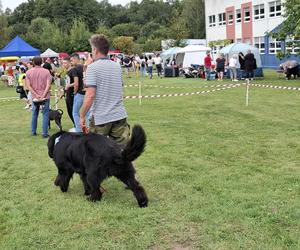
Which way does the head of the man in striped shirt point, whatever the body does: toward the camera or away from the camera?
away from the camera

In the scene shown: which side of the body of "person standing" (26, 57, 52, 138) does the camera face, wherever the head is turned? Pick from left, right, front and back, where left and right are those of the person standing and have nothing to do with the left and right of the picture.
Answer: back

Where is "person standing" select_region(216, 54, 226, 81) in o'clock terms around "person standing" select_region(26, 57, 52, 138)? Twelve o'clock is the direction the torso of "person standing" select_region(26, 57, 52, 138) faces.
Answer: "person standing" select_region(216, 54, 226, 81) is roughly at 1 o'clock from "person standing" select_region(26, 57, 52, 138).

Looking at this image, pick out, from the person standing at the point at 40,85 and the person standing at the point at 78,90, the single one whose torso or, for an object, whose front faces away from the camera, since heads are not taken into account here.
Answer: the person standing at the point at 40,85

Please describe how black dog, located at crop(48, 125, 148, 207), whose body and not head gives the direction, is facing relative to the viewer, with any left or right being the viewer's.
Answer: facing away from the viewer and to the left of the viewer
